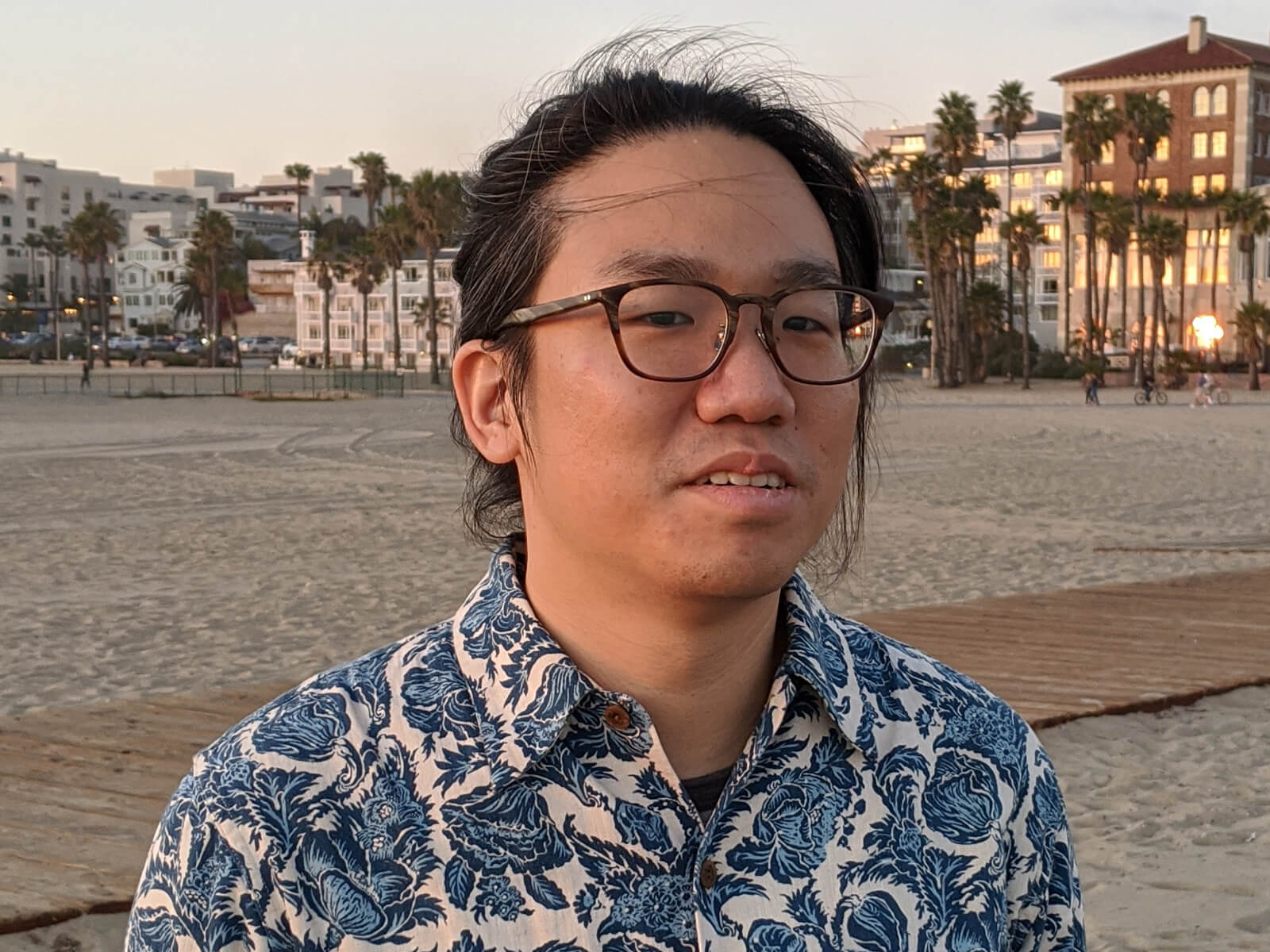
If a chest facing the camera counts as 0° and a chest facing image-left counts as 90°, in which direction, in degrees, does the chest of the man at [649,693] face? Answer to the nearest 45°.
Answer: approximately 315°

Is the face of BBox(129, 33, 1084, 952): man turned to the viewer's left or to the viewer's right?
to the viewer's right
